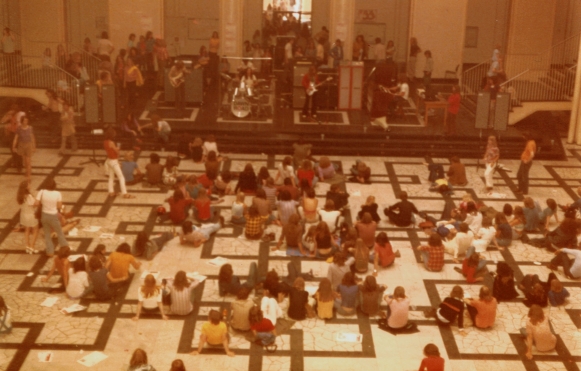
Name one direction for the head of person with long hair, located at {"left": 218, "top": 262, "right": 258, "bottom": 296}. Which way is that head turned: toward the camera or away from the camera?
away from the camera

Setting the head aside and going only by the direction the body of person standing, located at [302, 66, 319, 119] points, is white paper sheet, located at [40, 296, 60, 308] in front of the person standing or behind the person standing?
in front

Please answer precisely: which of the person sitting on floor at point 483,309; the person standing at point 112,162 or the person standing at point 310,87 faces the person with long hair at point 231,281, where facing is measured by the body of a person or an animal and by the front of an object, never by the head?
the person standing at point 310,87

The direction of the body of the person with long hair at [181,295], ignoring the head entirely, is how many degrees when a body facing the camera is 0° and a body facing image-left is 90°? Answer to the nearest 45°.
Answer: approximately 180°

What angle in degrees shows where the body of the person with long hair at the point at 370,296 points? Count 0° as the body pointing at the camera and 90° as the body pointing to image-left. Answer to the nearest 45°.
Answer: approximately 180°

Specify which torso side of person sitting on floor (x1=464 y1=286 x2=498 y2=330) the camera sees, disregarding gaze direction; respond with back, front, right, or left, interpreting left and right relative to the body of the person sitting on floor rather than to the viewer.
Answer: back

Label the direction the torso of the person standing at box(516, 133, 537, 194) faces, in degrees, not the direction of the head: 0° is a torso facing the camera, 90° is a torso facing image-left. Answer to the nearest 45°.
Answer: approximately 90°

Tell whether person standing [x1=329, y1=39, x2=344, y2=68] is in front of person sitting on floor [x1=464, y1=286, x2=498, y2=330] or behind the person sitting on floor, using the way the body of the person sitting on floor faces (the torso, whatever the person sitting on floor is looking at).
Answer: in front

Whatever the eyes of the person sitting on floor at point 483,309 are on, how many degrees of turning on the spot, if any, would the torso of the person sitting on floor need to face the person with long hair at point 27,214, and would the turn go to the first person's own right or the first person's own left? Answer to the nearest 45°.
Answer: approximately 90° to the first person's own left

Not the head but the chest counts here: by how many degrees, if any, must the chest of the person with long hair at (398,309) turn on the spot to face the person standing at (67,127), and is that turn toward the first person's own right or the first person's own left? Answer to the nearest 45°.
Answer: approximately 45° to the first person's own left

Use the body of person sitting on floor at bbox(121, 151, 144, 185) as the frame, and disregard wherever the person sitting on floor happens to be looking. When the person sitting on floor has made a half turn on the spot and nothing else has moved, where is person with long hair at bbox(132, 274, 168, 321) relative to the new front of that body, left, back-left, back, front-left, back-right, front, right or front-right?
front-left

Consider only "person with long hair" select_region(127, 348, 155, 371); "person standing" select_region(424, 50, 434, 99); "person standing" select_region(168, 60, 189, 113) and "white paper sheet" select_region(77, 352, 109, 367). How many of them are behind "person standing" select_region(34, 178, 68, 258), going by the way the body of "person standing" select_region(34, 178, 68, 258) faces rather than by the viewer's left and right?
2

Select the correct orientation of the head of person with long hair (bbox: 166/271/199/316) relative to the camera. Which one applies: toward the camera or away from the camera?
away from the camera

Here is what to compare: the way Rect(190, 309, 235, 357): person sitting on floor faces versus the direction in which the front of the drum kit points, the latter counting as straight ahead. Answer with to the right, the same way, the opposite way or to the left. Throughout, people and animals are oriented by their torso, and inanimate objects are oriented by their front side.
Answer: the opposite way

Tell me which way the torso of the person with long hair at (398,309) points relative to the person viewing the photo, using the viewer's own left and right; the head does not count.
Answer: facing away from the viewer

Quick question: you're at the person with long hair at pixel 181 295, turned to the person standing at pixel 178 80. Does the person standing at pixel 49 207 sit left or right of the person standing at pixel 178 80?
left

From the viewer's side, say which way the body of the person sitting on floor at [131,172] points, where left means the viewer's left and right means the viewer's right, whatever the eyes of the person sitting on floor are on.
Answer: facing away from the viewer and to the right of the viewer
